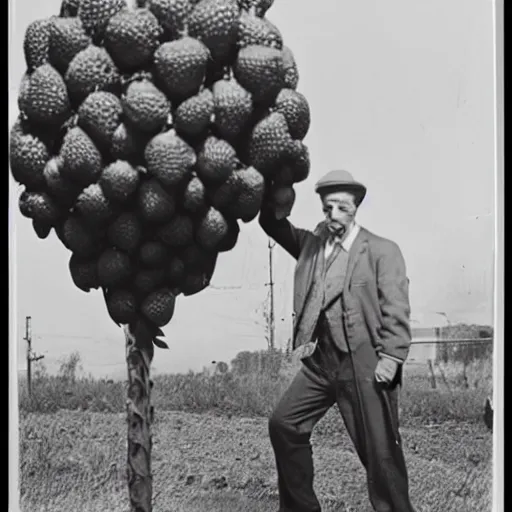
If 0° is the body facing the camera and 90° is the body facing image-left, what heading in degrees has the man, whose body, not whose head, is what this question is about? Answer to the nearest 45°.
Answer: approximately 45°
